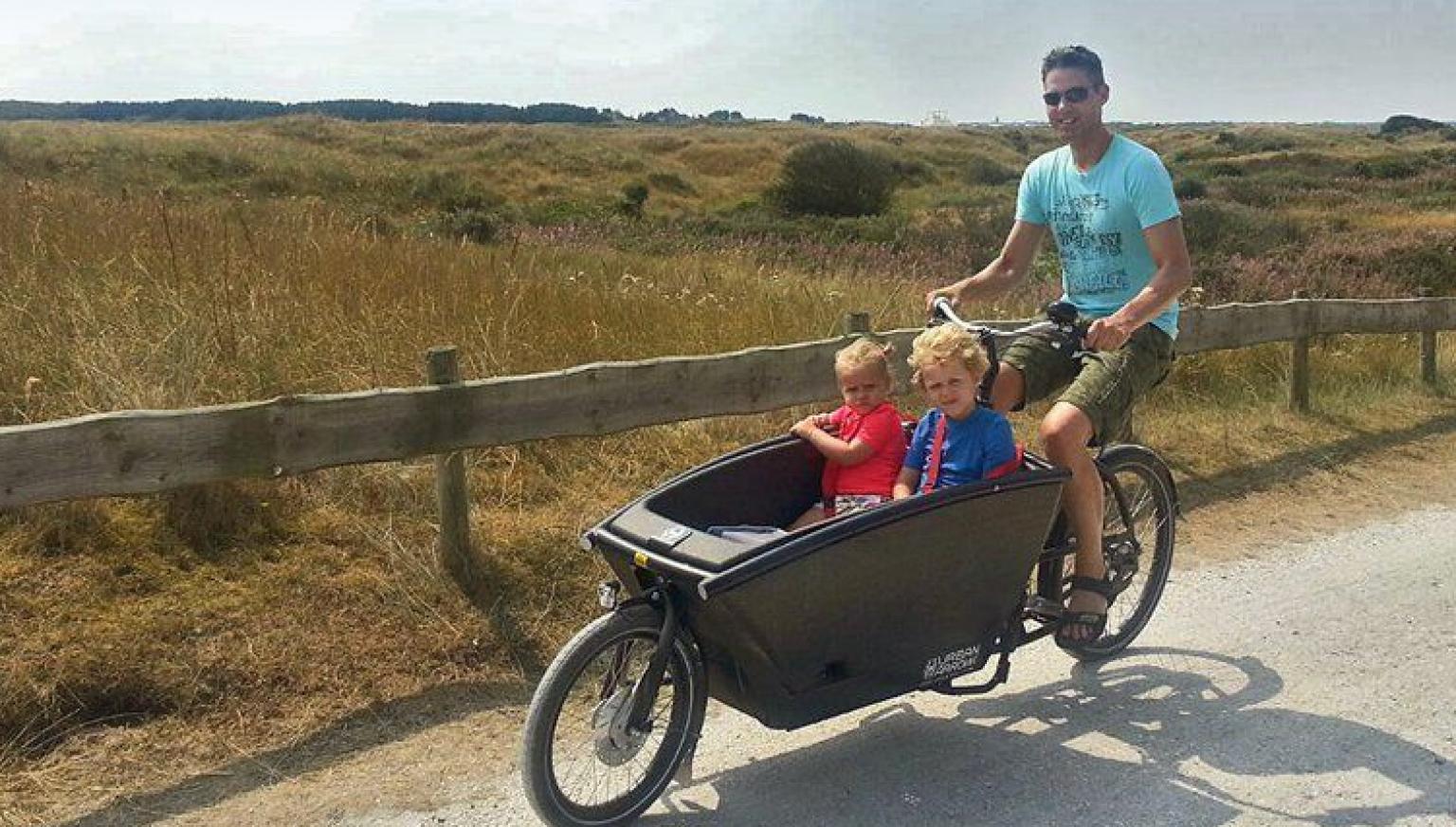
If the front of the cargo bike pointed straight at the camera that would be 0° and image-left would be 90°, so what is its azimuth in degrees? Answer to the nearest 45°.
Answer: approximately 45°

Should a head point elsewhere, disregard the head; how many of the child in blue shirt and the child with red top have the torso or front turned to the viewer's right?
0

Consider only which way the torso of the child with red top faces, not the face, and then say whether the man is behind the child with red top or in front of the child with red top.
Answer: behind

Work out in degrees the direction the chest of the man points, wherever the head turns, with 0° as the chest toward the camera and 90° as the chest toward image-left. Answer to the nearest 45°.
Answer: approximately 45°

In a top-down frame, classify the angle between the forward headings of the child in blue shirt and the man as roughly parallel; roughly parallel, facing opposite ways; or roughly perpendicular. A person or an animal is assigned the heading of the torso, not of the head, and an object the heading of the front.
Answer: roughly parallel

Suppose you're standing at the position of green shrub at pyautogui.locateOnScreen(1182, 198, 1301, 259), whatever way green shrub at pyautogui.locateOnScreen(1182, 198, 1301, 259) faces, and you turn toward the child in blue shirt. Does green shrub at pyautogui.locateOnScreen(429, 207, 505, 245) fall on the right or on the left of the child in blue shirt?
right

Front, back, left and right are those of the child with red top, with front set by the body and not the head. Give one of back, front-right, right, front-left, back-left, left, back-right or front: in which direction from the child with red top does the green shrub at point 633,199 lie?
back-right

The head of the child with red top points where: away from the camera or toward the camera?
toward the camera

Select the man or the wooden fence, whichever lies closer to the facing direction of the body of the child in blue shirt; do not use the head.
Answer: the wooden fence

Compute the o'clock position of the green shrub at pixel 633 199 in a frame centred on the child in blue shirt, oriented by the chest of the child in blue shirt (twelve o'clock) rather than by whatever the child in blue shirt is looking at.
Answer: The green shrub is roughly at 4 o'clock from the child in blue shirt.

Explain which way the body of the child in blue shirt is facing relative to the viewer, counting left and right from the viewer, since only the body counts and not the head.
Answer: facing the viewer and to the left of the viewer

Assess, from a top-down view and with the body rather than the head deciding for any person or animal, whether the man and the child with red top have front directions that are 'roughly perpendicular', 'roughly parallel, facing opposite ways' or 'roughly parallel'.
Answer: roughly parallel

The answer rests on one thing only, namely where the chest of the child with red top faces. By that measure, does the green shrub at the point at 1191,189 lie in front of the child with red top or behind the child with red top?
behind

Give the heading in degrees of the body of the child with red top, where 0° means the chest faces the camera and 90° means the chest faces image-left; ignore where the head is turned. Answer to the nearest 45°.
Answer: approximately 45°

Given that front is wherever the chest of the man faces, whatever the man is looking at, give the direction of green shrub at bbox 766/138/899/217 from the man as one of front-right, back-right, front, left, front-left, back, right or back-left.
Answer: back-right
